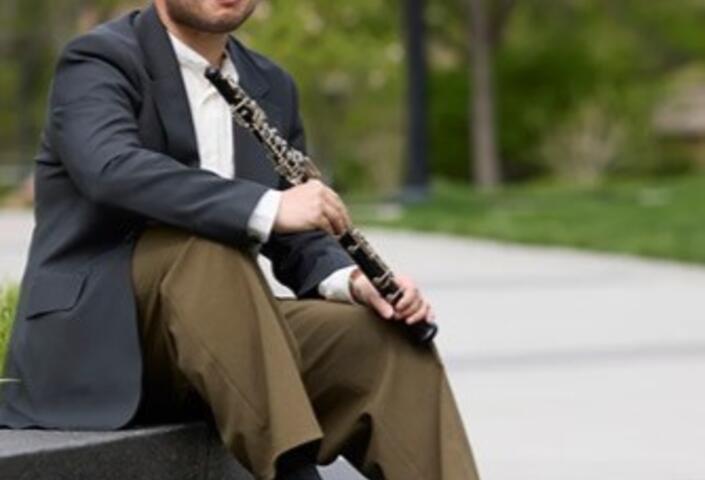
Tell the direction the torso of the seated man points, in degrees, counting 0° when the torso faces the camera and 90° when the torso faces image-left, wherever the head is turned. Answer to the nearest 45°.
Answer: approximately 315°

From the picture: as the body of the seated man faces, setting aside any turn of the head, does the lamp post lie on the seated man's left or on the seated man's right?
on the seated man's left

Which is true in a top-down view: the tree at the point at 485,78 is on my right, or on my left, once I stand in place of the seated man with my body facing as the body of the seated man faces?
on my left
